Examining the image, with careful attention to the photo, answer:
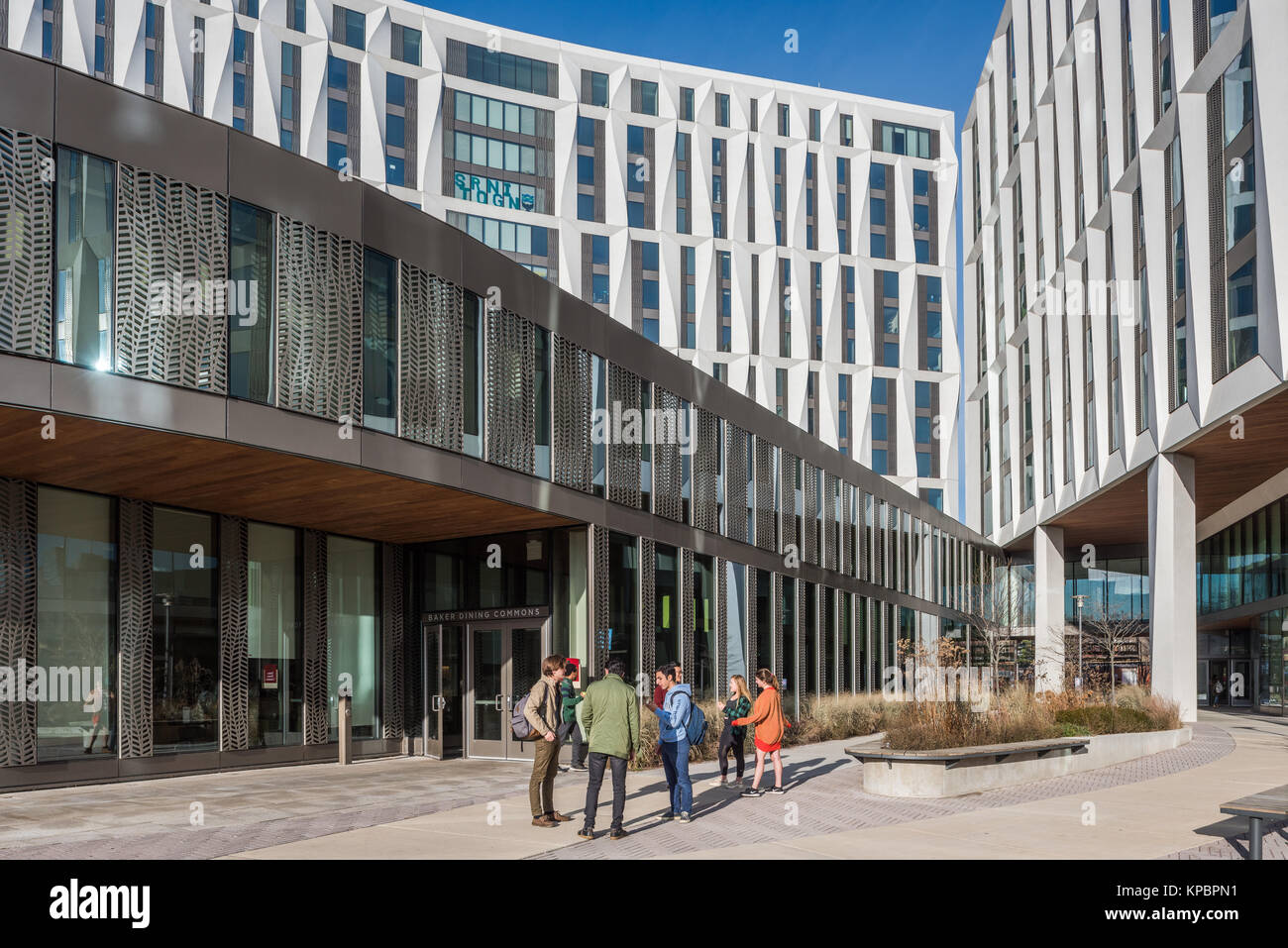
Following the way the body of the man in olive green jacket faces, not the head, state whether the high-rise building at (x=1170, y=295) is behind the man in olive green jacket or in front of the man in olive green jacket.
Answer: in front

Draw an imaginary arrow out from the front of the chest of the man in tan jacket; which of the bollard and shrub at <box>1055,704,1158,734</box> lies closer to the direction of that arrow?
the shrub

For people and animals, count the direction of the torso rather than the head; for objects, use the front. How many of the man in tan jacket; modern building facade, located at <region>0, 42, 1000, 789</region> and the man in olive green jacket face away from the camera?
1

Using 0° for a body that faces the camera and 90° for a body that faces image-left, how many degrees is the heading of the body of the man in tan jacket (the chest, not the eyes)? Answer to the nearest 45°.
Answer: approximately 270°

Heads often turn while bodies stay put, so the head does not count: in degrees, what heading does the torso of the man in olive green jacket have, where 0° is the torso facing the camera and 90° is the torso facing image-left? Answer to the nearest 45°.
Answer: approximately 180°

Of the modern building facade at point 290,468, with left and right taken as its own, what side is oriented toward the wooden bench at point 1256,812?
front

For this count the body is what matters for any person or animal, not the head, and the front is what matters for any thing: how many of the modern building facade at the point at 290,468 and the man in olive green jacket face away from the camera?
1

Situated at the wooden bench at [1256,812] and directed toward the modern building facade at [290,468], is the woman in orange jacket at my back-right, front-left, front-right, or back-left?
front-right

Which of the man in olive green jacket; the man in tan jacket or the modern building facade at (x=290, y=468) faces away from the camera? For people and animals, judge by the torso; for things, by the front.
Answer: the man in olive green jacket

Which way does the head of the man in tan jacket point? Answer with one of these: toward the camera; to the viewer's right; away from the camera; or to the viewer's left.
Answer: to the viewer's right

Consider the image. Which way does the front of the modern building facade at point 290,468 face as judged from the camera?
facing the viewer and to the right of the viewer
